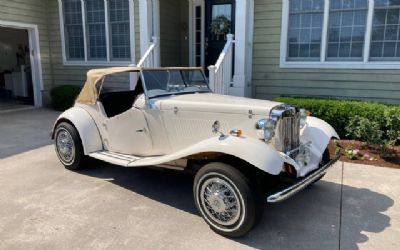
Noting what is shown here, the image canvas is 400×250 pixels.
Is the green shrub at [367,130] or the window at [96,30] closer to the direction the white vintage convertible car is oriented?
the green shrub

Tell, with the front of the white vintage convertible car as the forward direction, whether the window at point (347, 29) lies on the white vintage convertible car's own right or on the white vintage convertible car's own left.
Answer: on the white vintage convertible car's own left

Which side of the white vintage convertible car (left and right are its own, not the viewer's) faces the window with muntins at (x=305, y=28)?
left

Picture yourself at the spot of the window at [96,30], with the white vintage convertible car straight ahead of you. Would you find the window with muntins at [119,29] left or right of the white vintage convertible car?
left

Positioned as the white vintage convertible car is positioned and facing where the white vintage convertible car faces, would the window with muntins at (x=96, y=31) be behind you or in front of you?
behind

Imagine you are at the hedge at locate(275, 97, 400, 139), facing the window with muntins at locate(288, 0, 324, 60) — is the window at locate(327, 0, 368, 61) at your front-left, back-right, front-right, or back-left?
front-right

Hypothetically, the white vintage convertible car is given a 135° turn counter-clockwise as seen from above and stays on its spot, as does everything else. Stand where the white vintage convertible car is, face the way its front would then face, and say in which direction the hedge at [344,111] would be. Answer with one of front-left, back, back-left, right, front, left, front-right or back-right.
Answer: front-right

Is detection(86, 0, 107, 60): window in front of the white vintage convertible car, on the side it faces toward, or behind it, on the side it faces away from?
behind

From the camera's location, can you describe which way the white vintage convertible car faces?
facing the viewer and to the right of the viewer

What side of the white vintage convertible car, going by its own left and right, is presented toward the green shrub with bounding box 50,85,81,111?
back

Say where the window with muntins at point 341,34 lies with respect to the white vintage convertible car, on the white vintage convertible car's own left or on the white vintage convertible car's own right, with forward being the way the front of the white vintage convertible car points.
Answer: on the white vintage convertible car's own left
